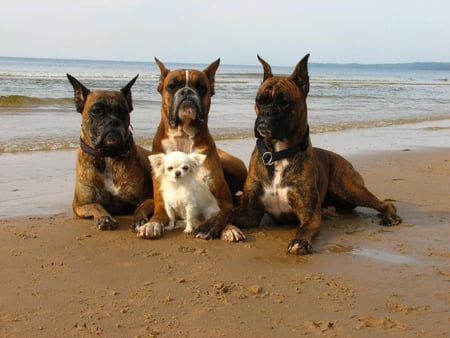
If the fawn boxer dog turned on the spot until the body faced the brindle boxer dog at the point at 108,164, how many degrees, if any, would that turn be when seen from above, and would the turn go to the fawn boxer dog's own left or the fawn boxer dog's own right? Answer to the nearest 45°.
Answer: approximately 90° to the fawn boxer dog's own right

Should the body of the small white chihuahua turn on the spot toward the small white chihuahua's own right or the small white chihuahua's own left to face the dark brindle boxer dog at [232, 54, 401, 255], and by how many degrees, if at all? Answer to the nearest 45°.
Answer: approximately 135° to the small white chihuahua's own left

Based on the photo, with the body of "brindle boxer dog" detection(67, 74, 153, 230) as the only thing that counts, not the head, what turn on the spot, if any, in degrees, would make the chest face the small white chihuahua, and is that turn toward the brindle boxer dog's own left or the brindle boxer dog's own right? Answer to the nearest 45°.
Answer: approximately 45° to the brindle boxer dog's own left

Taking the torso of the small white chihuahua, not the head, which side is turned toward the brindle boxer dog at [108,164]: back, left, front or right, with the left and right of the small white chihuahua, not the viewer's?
right

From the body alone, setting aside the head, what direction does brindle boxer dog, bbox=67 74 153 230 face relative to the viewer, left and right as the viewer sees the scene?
facing the viewer

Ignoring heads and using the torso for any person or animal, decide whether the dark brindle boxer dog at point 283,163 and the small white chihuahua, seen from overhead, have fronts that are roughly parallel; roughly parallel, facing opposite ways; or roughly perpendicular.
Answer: roughly parallel

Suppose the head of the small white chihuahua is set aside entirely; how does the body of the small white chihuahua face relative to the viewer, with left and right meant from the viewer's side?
facing the viewer and to the left of the viewer

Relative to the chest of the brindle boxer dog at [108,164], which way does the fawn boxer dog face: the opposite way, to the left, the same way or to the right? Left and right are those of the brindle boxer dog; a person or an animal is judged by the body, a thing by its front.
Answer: the same way

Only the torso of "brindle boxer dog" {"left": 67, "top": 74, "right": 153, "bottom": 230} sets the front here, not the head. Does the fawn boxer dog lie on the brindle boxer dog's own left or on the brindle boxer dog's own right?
on the brindle boxer dog's own left

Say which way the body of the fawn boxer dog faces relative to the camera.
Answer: toward the camera

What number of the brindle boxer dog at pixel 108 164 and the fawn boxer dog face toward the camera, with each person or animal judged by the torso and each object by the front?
2

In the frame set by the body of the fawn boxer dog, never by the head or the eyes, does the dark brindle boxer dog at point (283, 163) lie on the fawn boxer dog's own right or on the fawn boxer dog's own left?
on the fawn boxer dog's own left
